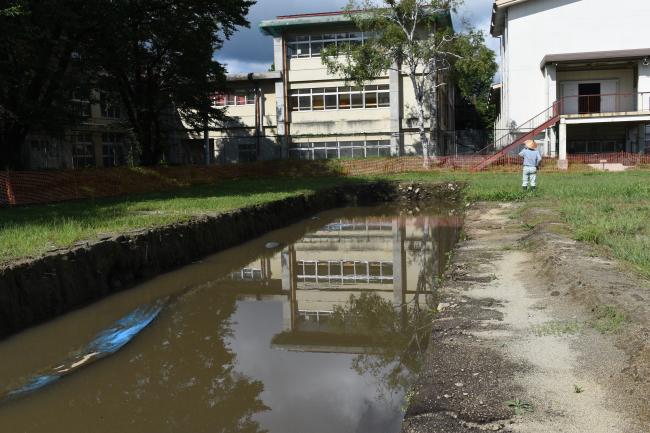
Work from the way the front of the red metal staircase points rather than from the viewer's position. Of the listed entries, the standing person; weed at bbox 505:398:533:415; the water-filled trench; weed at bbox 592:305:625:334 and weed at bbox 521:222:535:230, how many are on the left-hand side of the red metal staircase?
5

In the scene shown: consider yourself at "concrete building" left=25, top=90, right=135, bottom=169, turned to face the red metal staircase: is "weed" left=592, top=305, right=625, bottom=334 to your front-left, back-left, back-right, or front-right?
front-right

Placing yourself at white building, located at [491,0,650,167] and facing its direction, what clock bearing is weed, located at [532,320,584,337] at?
The weed is roughly at 12 o'clock from the white building.

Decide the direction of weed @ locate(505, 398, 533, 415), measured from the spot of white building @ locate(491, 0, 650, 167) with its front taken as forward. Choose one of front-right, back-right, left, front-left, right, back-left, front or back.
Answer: front

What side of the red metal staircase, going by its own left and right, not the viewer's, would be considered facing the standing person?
left

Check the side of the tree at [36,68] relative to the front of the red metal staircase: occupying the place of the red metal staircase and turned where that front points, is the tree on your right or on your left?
on your left

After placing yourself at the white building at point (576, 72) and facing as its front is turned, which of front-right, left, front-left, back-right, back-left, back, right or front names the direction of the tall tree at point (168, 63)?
front-right

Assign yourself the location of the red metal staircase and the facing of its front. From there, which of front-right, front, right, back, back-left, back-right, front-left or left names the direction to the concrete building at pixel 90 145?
front

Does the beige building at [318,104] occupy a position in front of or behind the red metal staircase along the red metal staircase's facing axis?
in front

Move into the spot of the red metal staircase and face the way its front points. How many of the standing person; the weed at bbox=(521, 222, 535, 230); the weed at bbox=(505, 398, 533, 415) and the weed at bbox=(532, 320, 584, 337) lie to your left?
4

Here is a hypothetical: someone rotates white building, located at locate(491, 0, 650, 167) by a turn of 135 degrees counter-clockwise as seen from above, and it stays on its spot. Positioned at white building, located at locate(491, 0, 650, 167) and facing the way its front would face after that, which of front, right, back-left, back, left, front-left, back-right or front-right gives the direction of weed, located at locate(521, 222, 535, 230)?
back-right

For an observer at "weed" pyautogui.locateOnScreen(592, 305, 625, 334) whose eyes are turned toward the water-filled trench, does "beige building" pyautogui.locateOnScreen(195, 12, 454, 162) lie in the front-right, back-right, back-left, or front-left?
front-right

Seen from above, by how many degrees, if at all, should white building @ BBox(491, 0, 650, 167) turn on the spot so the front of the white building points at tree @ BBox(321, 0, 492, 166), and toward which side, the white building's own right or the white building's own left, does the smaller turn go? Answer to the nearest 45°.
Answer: approximately 90° to the white building's own right

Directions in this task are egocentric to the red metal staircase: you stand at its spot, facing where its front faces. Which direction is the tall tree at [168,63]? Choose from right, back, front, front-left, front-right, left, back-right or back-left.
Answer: front-left

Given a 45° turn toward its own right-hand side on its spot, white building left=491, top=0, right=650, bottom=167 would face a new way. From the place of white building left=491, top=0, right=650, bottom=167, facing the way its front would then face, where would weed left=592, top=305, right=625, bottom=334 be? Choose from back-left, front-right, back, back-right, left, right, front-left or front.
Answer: front-left

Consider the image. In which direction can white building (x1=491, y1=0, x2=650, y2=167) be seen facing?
toward the camera

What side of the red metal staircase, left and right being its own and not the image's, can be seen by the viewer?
left
